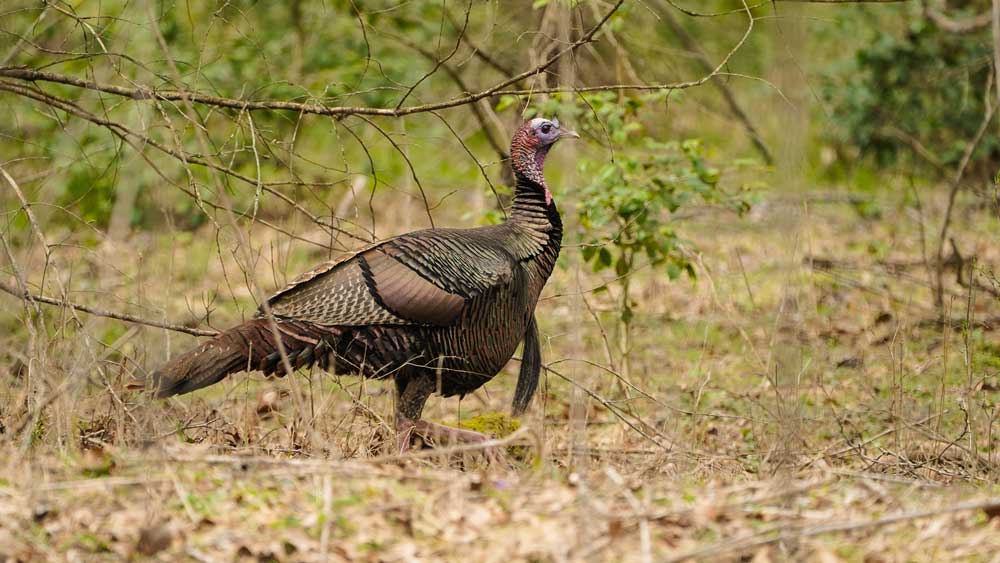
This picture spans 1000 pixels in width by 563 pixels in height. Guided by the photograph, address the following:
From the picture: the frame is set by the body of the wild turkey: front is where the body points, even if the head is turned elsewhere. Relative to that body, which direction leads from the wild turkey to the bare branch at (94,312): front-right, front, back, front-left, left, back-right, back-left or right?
back

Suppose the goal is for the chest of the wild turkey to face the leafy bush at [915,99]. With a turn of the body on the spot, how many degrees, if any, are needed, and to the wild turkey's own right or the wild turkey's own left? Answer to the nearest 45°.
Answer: approximately 45° to the wild turkey's own left

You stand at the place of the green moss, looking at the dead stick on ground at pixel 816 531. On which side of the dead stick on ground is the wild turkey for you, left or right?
right

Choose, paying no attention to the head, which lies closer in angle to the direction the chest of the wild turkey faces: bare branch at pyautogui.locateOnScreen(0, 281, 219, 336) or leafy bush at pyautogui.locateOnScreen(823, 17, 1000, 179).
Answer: the leafy bush

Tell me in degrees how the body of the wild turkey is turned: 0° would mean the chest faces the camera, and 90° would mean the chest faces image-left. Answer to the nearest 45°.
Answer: approximately 270°

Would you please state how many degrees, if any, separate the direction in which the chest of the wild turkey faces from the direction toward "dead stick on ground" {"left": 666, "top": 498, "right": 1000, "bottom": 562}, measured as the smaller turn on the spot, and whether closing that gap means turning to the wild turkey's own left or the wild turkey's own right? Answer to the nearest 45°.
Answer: approximately 45° to the wild turkey's own right
